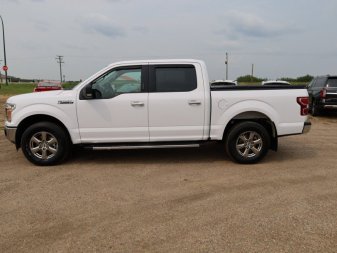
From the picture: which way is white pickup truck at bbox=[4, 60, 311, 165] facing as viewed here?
to the viewer's left

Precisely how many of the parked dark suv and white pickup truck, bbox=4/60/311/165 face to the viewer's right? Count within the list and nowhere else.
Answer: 0

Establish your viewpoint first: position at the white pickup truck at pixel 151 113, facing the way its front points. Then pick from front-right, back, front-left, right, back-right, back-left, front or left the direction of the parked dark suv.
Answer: back-right
